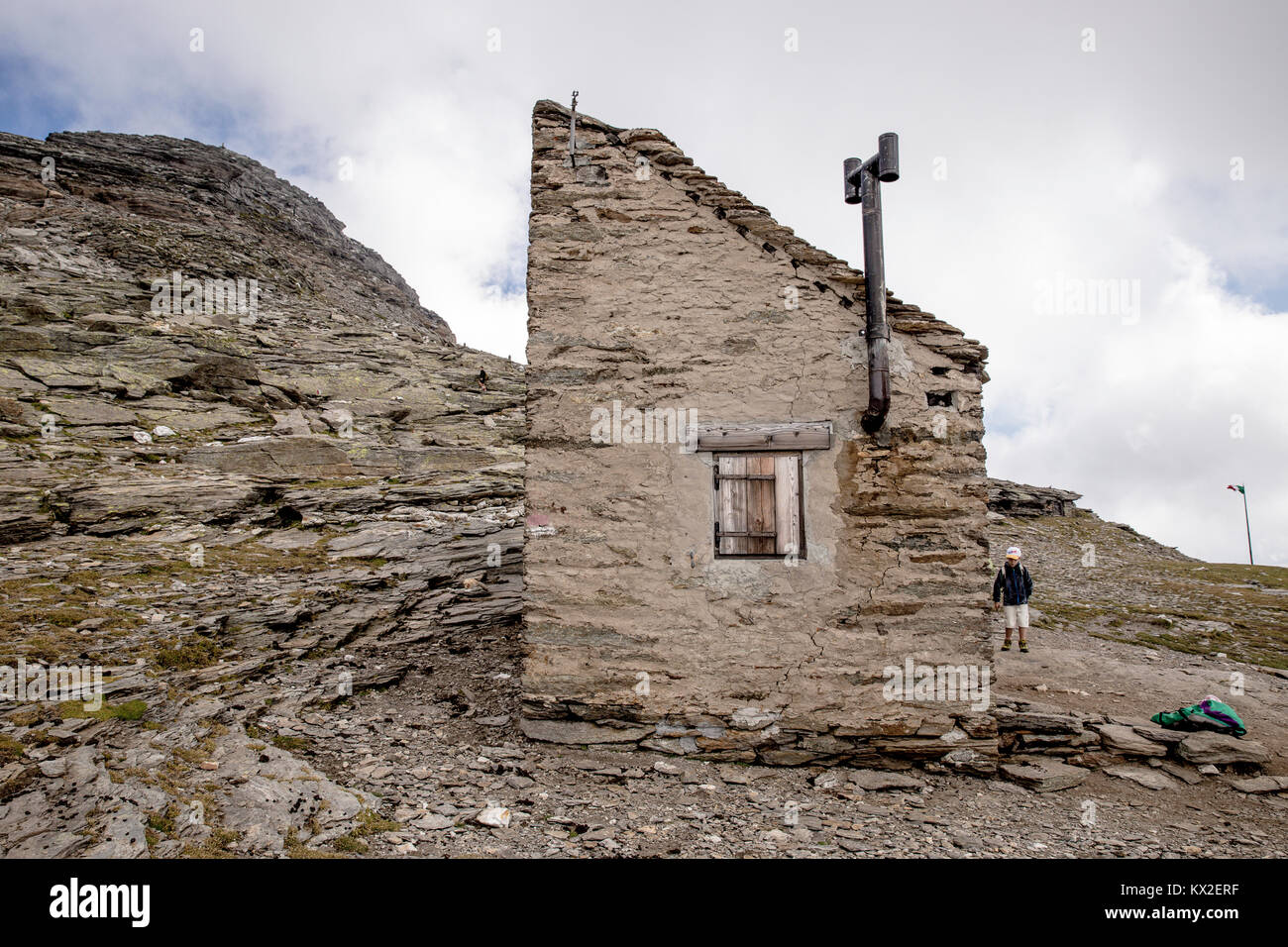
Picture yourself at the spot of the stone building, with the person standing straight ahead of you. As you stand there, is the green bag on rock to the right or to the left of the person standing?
right

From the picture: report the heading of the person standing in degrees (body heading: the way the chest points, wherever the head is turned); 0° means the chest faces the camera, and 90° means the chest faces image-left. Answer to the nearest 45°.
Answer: approximately 0°
